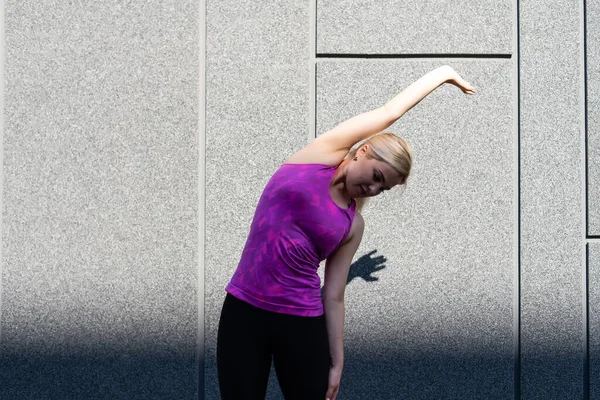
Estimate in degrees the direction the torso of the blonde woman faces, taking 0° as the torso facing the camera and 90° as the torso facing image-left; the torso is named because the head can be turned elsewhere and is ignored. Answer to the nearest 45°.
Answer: approximately 315°
